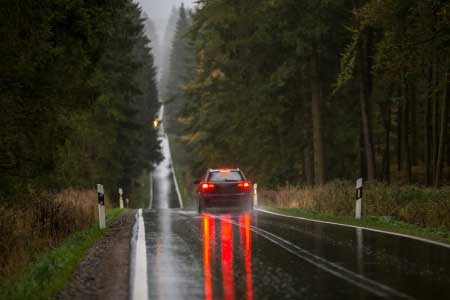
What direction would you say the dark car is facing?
away from the camera
